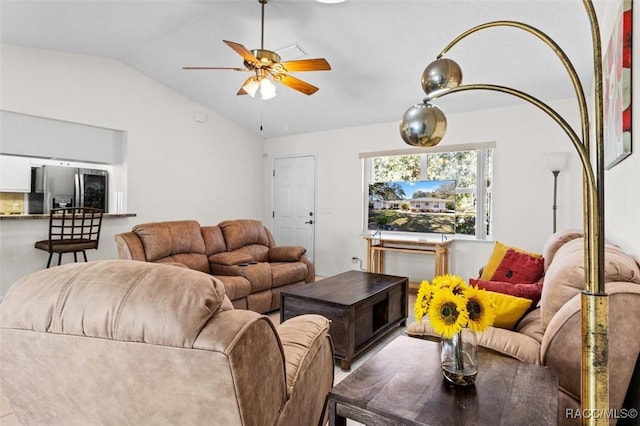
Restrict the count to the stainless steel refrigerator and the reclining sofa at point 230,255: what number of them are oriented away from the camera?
0

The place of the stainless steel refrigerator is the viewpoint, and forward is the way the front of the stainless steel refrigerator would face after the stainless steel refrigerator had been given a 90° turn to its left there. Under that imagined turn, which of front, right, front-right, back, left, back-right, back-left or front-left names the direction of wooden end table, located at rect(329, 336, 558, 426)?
back-right

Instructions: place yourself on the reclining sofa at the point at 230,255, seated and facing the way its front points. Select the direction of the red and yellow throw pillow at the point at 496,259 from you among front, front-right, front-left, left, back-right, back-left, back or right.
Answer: front

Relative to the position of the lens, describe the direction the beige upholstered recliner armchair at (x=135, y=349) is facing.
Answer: facing away from the viewer and to the right of the viewer

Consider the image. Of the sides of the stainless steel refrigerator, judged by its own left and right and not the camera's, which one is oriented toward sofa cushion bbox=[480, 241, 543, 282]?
front

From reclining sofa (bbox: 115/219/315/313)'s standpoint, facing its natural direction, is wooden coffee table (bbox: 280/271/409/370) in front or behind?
in front

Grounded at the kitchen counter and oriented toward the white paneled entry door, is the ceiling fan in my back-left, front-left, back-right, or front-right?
front-right

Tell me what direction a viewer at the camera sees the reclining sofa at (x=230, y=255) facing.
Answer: facing the viewer and to the right of the viewer

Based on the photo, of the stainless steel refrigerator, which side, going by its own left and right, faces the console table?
front

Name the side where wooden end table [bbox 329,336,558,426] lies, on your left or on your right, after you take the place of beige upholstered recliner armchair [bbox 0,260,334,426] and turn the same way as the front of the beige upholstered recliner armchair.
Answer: on your right

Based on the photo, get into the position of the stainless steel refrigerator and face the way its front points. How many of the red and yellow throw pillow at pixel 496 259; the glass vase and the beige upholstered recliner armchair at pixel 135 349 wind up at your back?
0
